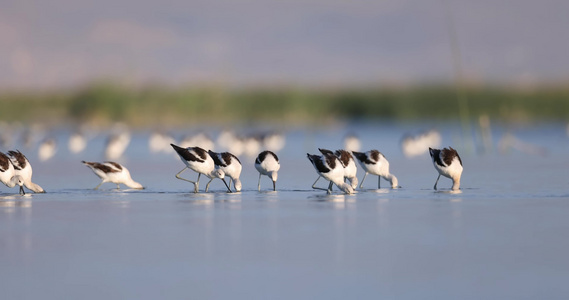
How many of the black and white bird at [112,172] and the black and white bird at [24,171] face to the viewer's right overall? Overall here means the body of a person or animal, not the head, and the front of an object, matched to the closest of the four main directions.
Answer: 2

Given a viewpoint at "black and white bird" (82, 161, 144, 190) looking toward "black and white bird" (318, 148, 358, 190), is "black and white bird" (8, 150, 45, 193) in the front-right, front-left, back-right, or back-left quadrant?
back-right

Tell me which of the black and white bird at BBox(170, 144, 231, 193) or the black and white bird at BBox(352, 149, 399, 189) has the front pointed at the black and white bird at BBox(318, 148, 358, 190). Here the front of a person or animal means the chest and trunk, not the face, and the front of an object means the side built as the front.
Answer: the black and white bird at BBox(170, 144, 231, 193)

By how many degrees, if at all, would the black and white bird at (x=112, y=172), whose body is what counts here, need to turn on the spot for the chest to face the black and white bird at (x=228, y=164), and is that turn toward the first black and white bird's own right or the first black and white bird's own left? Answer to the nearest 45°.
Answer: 0° — it already faces it

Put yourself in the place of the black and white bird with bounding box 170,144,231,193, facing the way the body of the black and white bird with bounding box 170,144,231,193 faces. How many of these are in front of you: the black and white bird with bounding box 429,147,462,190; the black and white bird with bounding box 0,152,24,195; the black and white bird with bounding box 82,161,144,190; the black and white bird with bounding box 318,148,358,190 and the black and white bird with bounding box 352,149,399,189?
3

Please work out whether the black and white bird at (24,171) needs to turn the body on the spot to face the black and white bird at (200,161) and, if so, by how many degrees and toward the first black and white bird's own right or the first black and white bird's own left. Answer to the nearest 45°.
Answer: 0° — it already faces it

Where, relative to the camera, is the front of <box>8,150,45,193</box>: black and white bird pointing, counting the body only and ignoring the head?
to the viewer's right

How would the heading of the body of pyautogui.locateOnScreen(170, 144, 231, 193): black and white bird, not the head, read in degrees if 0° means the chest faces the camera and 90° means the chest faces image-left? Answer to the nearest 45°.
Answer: approximately 270°

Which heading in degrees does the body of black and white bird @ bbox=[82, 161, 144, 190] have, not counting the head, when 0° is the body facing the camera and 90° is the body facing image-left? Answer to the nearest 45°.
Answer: approximately 270°

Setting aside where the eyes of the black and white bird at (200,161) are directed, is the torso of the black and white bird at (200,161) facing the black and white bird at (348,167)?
yes

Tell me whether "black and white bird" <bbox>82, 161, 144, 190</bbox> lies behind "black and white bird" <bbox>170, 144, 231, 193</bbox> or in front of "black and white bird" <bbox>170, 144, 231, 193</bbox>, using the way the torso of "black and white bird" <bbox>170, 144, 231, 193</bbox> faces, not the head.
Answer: behind
